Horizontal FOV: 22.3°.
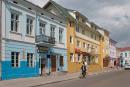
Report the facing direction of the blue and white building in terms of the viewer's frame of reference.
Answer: facing the viewer and to the right of the viewer
